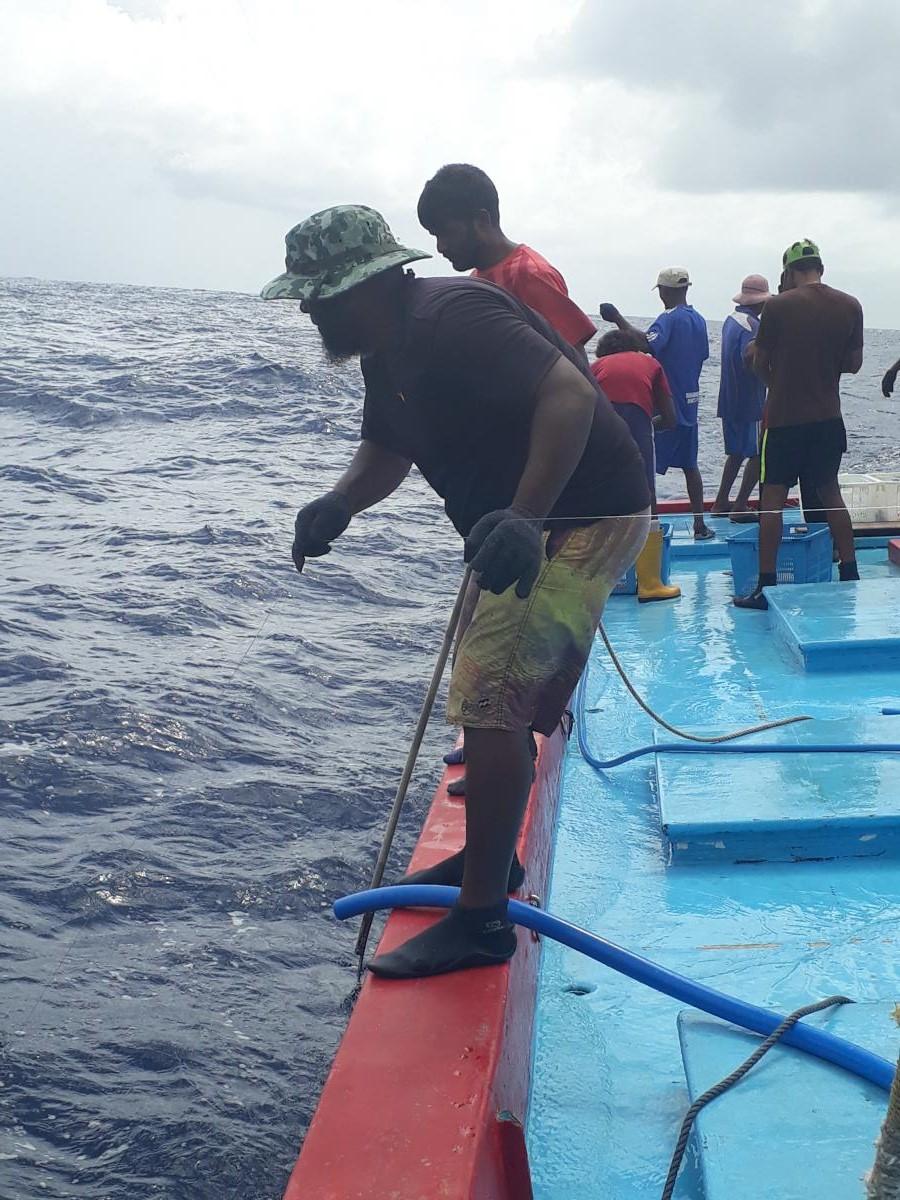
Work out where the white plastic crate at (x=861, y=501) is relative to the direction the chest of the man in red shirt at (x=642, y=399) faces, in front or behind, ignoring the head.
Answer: in front

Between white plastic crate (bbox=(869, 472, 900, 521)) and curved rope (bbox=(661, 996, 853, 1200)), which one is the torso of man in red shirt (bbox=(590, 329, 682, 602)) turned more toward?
the white plastic crate

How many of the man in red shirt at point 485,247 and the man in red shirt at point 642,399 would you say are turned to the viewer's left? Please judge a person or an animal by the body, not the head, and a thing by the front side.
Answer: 1

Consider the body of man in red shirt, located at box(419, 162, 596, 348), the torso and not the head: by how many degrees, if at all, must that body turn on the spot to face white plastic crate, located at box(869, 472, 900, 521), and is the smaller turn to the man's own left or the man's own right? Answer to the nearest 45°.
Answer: approximately 135° to the man's own right

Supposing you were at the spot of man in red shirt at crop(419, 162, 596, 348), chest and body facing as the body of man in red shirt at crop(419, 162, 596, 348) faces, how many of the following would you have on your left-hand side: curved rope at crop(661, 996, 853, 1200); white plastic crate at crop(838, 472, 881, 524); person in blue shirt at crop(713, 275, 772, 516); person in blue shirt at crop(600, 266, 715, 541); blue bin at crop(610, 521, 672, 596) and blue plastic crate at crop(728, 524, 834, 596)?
1

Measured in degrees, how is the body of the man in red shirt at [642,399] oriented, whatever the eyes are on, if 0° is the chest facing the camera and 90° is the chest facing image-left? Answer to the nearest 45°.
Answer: approximately 225°

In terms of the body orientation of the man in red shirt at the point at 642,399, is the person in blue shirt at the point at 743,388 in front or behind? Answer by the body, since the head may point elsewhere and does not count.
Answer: in front

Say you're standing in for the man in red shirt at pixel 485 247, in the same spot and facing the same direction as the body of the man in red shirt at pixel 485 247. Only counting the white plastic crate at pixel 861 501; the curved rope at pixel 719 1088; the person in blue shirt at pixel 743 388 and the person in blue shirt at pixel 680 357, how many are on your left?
1

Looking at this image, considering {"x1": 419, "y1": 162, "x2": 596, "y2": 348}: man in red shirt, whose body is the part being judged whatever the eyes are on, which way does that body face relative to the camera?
to the viewer's left

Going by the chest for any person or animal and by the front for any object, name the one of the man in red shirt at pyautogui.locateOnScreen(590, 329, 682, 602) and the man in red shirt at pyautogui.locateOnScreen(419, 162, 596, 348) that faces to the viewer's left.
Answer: the man in red shirt at pyautogui.locateOnScreen(419, 162, 596, 348)

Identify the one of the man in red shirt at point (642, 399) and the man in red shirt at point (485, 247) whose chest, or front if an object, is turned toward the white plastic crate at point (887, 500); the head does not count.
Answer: the man in red shirt at point (642, 399)

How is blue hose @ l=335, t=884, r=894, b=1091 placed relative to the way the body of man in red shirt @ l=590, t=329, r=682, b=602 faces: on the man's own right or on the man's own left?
on the man's own right
